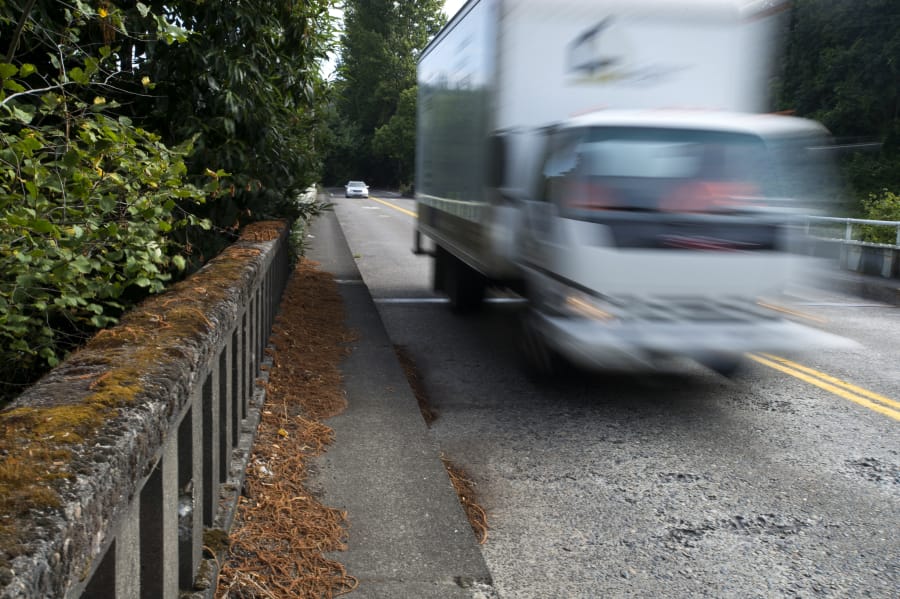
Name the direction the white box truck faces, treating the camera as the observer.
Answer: facing the viewer and to the right of the viewer

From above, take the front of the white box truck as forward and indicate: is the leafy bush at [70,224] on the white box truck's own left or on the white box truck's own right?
on the white box truck's own right

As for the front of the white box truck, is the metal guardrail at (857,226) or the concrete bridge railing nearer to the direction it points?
the concrete bridge railing

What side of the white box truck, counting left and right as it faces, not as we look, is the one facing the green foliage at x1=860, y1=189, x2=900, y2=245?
left

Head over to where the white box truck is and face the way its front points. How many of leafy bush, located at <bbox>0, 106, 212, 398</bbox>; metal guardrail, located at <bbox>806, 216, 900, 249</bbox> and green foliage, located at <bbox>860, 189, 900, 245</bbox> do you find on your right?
1

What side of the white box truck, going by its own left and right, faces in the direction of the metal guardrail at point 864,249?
left

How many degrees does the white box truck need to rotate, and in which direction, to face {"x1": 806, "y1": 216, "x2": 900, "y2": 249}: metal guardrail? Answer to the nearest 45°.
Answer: approximately 135° to its left

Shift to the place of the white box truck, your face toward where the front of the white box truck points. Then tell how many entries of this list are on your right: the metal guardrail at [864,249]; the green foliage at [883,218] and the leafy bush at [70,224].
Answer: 1
